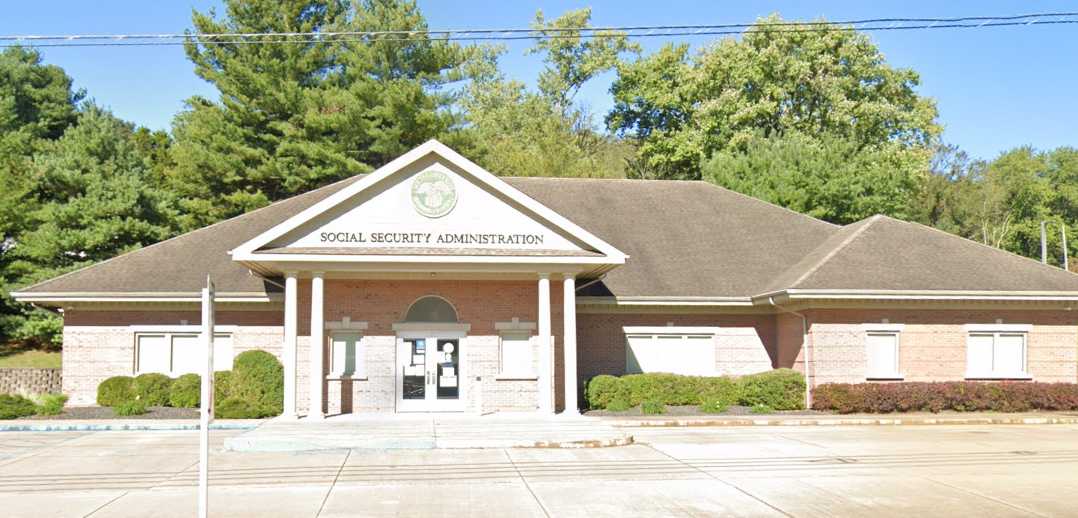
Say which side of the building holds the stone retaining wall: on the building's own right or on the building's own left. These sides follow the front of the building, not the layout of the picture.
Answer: on the building's own right

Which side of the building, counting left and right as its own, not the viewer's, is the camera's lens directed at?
front

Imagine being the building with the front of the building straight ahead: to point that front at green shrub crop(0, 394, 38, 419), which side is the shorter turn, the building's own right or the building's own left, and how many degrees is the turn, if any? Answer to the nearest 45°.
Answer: approximately 90° to the building's own right

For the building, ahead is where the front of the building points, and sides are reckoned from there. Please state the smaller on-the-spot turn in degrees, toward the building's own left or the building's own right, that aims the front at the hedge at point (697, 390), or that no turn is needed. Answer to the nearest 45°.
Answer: approximately 90° to the building's own left

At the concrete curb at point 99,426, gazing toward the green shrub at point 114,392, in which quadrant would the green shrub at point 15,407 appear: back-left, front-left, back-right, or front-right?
front-left

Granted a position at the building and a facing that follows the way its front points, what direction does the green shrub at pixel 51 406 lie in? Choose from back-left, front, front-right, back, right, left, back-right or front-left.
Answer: right

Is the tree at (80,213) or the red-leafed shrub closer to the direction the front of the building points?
the red-leafed shrub

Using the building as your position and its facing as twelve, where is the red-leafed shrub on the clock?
The red-leafed shrub is roughly at 9 o'clock from the building.

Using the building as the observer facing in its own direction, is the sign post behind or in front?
in front
